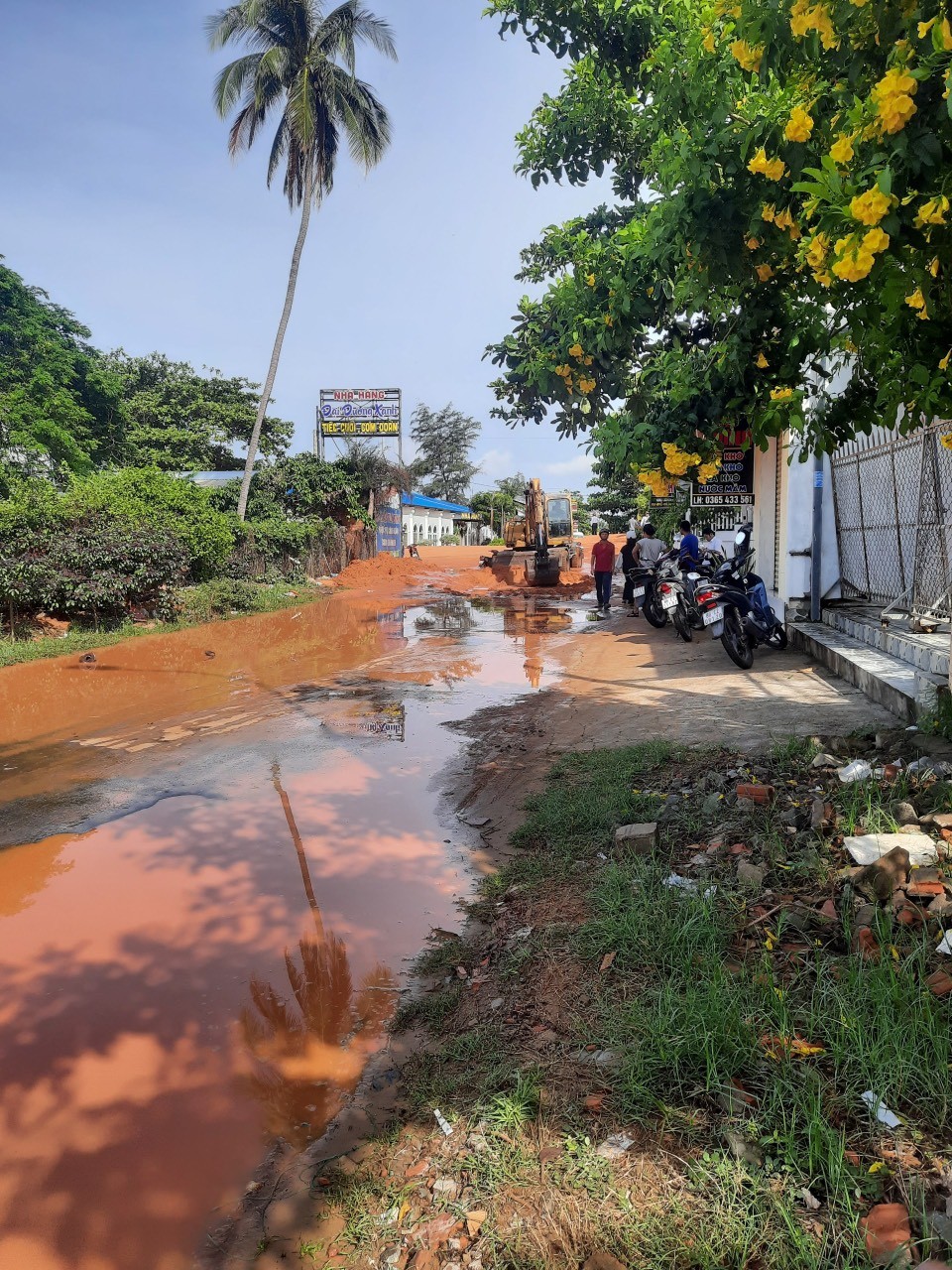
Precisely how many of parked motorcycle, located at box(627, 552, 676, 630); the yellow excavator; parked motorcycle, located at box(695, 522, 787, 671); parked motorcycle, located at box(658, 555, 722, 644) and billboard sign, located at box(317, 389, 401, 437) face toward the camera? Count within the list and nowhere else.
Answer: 2

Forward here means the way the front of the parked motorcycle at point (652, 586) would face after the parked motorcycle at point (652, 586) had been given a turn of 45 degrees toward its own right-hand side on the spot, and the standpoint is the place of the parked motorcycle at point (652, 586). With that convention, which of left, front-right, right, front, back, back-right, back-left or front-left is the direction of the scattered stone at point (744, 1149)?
right

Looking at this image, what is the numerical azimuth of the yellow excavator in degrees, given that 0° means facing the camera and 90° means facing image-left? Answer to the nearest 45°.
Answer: approximately 0°

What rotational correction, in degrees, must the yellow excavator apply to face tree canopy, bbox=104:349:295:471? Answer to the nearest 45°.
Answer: approximately 135° to its right

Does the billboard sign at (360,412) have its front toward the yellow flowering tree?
yes

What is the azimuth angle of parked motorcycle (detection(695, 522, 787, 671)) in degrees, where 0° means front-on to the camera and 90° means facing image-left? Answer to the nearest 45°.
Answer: approximately 225°

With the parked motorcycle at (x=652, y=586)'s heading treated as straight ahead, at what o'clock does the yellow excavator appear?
The yellow excavator is roughly at 10 o'clock from the parked motorcycle.

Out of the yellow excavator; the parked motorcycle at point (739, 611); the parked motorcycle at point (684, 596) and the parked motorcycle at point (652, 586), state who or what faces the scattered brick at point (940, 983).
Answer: the yellow excavator
